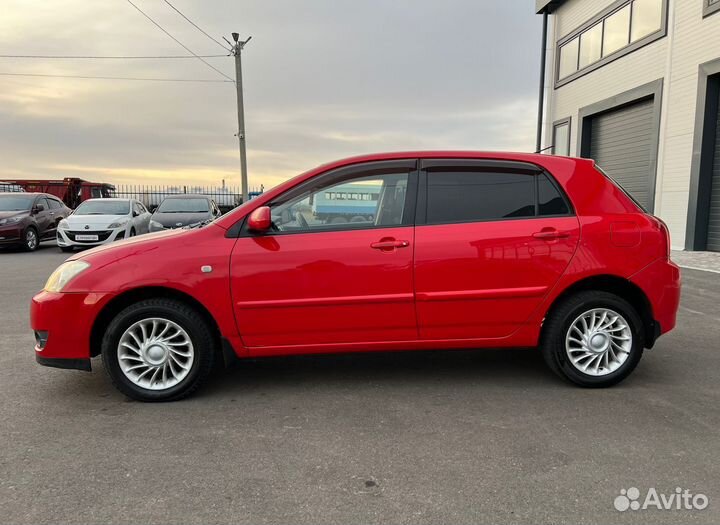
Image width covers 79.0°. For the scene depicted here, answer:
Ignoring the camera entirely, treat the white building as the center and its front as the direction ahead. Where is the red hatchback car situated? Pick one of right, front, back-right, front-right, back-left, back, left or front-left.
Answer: front-left

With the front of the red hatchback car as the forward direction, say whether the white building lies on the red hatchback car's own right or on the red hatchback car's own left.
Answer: on the red hatchback car's own right

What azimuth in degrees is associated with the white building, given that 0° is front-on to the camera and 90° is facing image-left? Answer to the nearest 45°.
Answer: approximately 45°

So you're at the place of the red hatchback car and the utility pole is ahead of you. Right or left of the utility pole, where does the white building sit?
right

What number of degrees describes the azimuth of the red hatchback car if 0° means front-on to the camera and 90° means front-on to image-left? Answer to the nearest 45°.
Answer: approximately 90°

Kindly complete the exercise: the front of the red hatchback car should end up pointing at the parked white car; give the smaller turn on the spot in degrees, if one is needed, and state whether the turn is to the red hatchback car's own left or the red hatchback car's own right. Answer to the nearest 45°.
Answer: approximately 45° to the red hatchback car's own right

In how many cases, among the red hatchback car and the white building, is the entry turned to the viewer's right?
0

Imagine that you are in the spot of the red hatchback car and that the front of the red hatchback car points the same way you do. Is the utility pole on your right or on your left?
on your right

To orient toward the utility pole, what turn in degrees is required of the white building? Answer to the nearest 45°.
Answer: approximately 45° to its right
